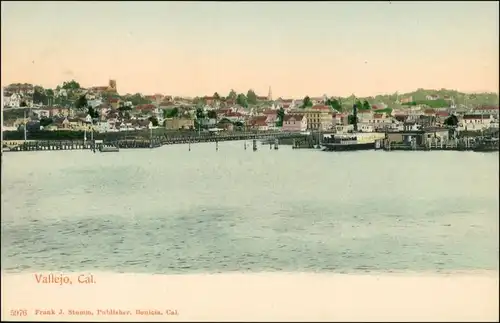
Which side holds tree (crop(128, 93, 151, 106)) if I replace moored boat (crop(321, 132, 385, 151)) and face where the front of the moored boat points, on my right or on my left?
on my right
